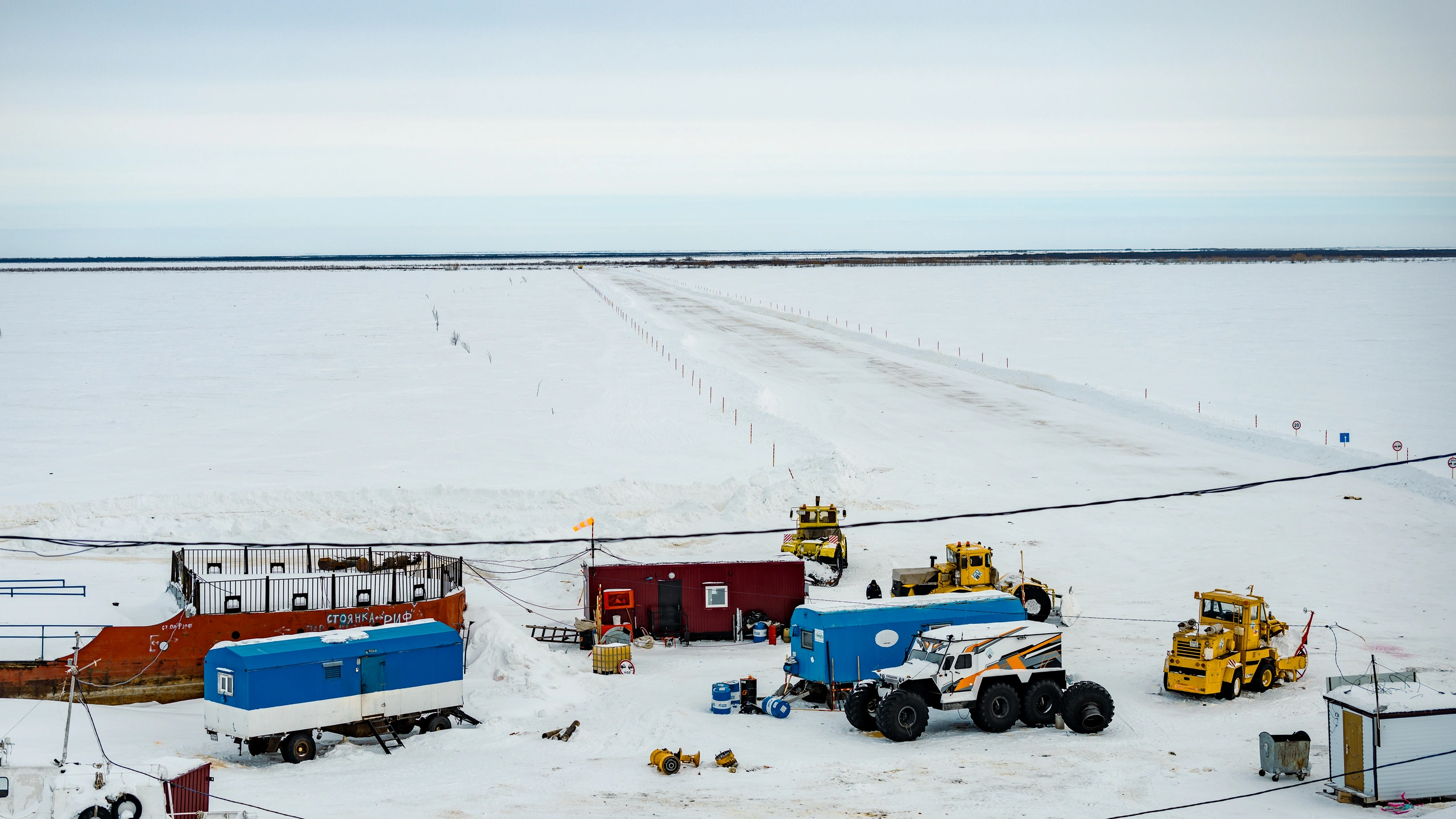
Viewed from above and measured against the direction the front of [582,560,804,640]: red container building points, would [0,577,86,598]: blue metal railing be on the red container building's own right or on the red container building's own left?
on the red container building's own right

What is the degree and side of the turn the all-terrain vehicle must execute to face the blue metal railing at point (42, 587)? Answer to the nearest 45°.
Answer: approximately 45° to its right

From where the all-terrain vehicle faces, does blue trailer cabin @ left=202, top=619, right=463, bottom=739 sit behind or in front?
in front

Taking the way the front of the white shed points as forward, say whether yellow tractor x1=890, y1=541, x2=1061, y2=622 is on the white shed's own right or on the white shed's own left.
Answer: on the white shed's own right

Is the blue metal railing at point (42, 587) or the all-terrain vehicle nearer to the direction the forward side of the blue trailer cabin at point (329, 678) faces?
the all-terrain vehicle

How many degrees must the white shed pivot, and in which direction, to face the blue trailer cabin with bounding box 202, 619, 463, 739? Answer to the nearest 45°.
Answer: approximately 45° to its right

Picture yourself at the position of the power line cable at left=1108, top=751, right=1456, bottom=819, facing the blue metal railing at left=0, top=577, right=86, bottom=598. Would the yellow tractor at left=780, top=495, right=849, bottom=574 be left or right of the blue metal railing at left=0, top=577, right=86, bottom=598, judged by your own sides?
right

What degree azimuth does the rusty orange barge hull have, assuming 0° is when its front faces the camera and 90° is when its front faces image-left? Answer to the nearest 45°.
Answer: approximately 270°

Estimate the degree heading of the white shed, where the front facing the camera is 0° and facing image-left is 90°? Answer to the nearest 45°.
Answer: approximately 45°
